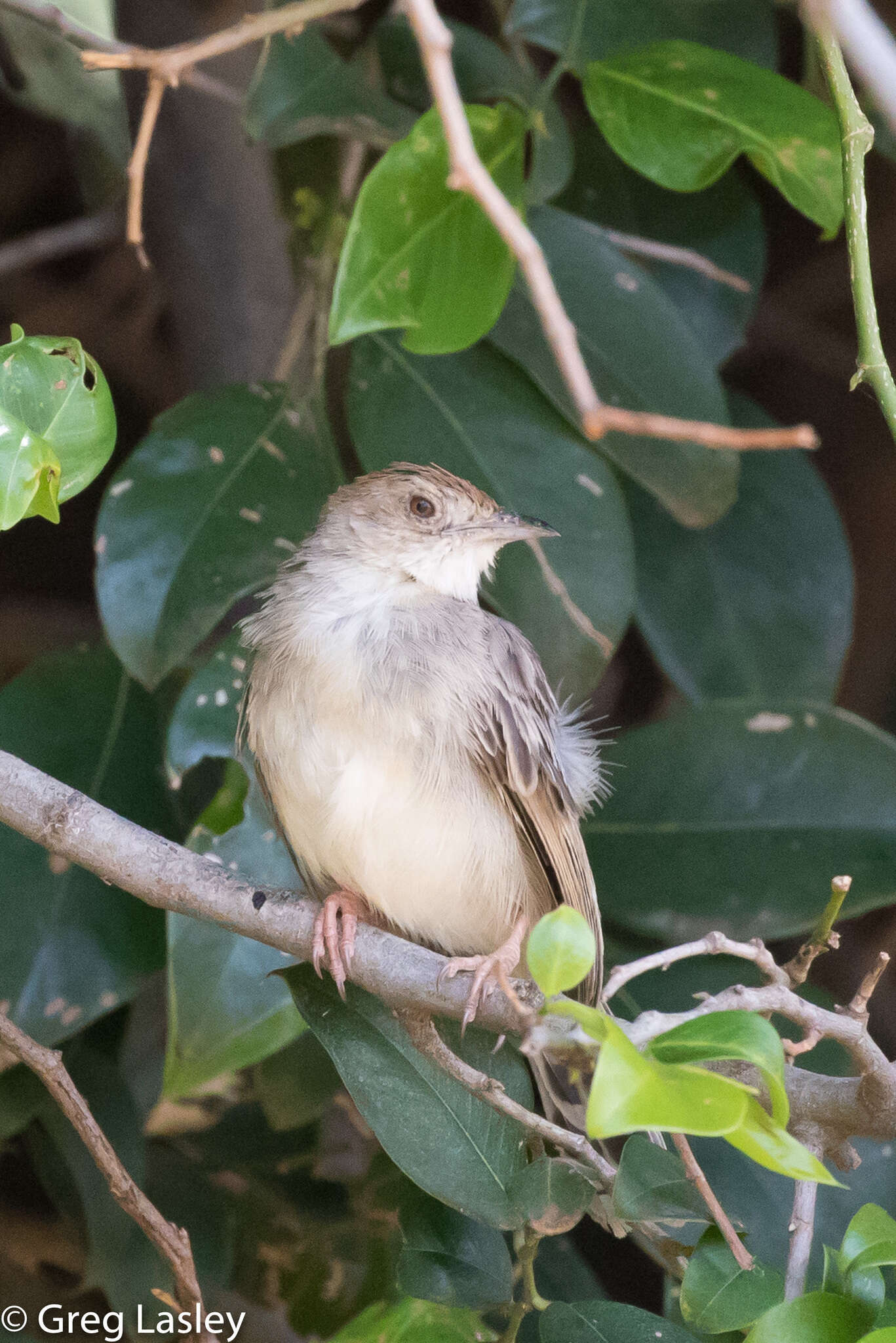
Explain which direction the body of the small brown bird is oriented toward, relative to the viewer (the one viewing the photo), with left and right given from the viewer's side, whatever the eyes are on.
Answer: facing the viewer and to the left of the viewer

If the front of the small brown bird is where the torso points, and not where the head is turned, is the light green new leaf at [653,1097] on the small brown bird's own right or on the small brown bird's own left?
on the small brown bird's own left

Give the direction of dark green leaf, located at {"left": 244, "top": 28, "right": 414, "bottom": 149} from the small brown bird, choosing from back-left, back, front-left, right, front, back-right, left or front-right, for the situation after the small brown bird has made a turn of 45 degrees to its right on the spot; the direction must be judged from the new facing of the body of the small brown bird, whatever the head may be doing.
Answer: right

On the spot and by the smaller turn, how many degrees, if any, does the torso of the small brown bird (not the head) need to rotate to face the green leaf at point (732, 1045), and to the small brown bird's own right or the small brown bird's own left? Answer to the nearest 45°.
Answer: approximately 45° to the small brown bird's own left

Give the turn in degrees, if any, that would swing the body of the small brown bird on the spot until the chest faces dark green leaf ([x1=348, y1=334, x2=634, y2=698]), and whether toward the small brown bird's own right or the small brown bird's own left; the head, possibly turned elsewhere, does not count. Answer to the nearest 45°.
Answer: approximately 135° to the small brown bird's own right

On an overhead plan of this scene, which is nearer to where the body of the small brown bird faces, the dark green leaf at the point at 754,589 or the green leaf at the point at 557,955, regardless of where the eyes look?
the green leaf
